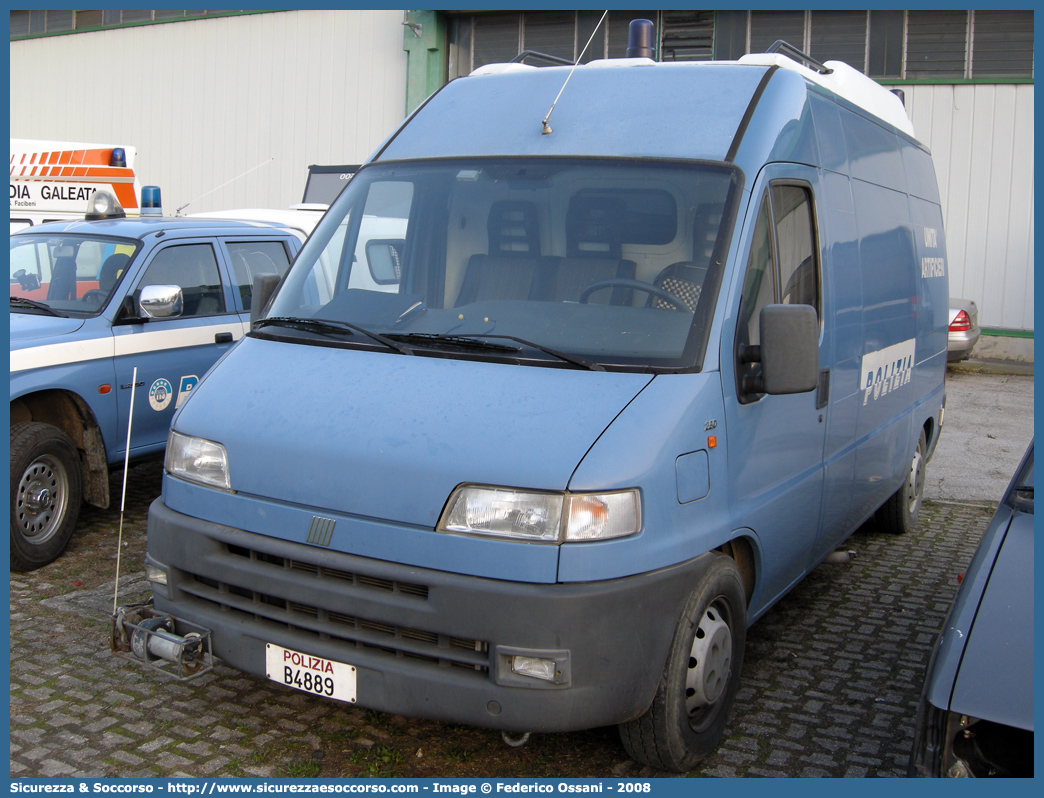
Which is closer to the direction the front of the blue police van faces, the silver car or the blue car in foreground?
the blue car in foreground

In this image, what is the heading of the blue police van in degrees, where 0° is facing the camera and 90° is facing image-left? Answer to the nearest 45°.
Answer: approximately 45°

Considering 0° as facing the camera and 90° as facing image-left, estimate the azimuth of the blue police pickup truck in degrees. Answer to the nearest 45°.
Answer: approximately 45°

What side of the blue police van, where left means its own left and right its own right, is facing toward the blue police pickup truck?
right

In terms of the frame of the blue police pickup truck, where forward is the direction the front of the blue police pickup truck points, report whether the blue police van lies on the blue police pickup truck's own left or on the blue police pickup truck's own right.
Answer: on the blue police pickup truck's own left

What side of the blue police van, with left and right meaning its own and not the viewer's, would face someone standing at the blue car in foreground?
left

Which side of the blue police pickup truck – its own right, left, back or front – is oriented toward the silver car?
back

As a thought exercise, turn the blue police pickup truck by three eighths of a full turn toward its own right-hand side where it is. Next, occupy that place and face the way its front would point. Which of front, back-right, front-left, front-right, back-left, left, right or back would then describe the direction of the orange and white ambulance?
front
